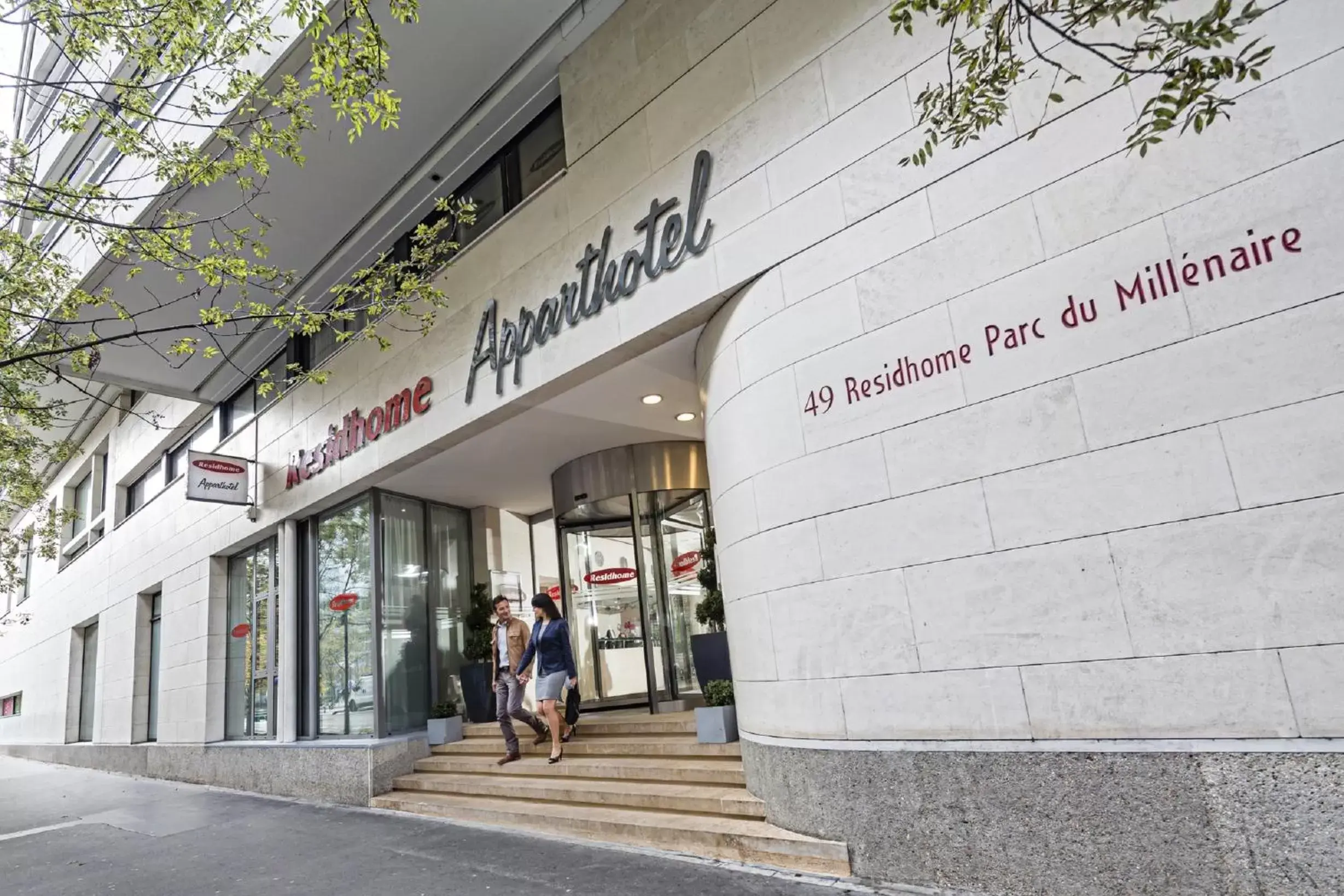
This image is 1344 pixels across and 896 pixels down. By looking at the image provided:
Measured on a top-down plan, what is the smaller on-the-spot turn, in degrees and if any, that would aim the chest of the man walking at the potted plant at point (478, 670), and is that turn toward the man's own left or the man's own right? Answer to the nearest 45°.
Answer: approximately 135° to the man's own right

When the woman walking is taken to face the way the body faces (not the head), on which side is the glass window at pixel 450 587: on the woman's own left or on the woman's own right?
on the woman's own right

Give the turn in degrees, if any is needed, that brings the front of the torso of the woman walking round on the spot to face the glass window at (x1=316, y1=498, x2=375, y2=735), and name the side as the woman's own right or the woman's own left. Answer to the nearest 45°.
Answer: approximately 90° to the woman's own right

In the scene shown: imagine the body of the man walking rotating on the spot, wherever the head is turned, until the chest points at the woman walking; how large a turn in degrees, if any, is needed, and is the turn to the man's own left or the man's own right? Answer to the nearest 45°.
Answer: approximately 90° to the man's own left

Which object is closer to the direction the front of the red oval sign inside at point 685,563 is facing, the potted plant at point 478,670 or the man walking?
the man walking

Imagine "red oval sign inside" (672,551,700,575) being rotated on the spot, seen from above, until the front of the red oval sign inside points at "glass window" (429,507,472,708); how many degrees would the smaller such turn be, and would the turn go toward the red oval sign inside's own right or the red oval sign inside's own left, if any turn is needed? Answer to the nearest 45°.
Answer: approximately 90° to the red oval sign inside's own right

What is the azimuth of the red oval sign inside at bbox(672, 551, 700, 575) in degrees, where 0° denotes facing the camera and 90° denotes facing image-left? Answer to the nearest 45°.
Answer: approximately 45°

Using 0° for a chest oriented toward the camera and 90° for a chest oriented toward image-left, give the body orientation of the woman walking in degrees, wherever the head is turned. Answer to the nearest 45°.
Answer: approximately 45°

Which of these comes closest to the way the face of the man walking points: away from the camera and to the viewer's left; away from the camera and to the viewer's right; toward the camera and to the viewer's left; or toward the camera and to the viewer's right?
toward the camera and to the viewer's right

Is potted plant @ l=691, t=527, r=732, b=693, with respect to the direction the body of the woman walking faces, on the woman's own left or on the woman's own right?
on the woman's own left
